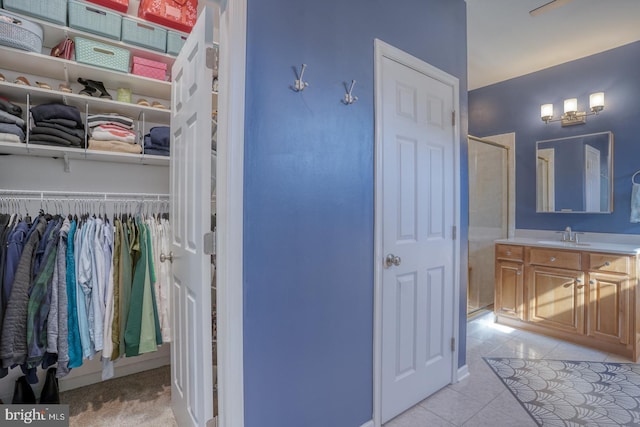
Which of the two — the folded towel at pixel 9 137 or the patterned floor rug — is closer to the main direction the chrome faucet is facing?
the patterned floor rug

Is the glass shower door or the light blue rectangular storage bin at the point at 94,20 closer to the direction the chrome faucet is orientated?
the light blue rectangular storage bin

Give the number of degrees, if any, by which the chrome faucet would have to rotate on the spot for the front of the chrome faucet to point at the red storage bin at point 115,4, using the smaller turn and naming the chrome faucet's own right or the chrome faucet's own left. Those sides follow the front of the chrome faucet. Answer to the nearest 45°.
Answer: approximately 45° to the chrome faucet's own right

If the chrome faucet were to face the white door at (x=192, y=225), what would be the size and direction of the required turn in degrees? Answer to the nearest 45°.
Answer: approximately 45° to its right

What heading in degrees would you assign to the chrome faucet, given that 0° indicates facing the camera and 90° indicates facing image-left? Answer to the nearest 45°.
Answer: approximately 0°

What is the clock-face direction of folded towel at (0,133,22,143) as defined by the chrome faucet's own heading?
The folded towel is roughly at 1 o'clock from the chrome faucet.

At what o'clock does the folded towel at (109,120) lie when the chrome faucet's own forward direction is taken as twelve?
The folded towel is roughly at 1 o'clock from the chrome faucet.

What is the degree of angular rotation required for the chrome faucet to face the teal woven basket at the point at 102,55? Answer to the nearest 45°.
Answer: approximately 45° to its right
